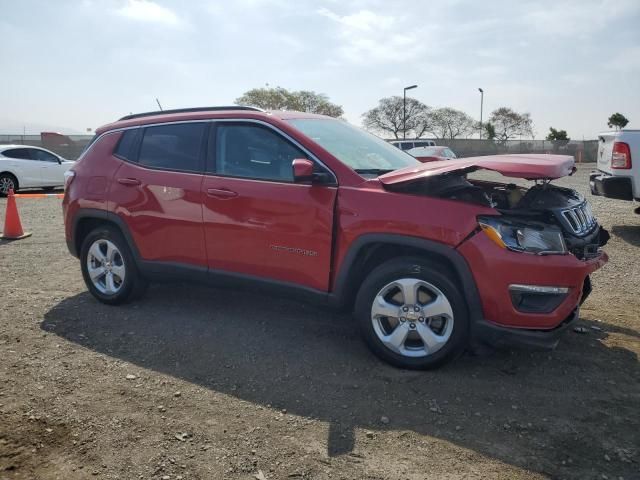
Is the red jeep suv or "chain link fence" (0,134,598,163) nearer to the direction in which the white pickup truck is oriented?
the chain link fence

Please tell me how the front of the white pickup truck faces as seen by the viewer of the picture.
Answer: facing away from the viewer and to the right of the viewer

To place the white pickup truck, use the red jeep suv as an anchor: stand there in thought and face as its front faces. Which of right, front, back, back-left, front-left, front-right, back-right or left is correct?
left

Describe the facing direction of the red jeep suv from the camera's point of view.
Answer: facing the viewer and to the right of the viewer

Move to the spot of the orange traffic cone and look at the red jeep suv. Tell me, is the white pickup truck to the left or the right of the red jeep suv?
left

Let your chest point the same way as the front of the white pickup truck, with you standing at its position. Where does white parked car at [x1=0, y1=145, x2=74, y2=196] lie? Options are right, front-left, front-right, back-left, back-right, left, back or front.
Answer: back-left
